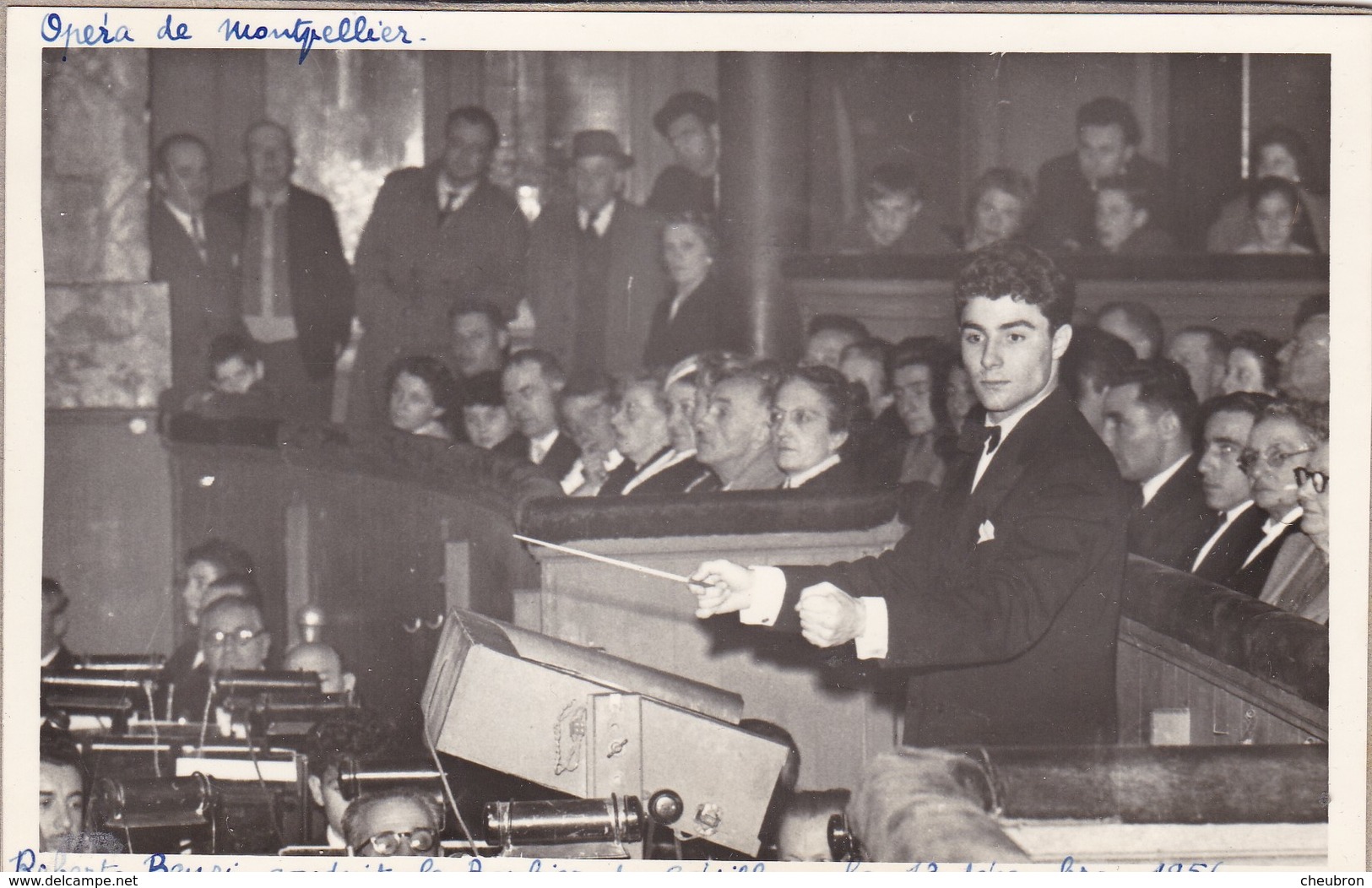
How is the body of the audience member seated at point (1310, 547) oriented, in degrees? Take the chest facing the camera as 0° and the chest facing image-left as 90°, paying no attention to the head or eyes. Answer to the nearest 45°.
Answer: approximately 45°

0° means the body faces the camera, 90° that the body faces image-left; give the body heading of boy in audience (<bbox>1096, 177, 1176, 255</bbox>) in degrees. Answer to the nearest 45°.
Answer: approximately 45°

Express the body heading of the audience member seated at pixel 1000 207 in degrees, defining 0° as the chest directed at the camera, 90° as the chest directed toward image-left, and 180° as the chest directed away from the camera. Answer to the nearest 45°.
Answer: approximately 45°

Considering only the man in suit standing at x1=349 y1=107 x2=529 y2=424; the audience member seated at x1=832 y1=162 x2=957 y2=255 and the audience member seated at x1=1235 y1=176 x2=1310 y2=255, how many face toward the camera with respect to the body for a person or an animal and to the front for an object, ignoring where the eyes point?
3

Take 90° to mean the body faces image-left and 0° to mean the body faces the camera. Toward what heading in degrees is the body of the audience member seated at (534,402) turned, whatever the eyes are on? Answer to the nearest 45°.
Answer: approximately 45°

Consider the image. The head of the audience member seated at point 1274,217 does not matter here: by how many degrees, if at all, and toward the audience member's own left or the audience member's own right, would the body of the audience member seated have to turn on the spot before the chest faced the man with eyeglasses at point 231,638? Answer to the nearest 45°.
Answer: approximately 90° to the audience member's own right

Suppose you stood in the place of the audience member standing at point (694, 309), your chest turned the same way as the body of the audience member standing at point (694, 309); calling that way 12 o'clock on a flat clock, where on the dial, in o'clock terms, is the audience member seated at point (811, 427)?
the audience member seated at point (811, 427) is roughly at 10 o'clock from the audience member standing at point (694, 309).

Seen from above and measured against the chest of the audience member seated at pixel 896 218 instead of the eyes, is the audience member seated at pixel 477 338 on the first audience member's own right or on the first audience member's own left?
on the first audience member's own right

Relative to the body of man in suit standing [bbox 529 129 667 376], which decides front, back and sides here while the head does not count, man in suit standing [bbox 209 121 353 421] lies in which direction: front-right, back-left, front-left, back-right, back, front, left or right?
right
